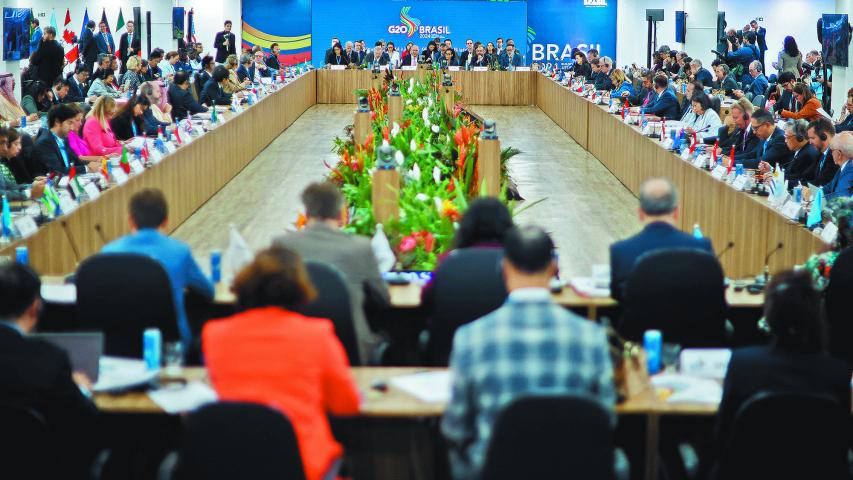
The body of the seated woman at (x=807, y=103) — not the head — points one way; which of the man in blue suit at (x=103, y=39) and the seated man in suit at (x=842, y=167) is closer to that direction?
the man in blue suit

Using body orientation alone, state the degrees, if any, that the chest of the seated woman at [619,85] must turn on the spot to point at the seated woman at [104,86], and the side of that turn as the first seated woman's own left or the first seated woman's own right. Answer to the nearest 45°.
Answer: approximately 45° to the first seated woman's own left

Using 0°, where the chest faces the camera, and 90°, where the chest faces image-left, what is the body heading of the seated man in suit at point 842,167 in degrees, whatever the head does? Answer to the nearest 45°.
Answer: approximately 90°

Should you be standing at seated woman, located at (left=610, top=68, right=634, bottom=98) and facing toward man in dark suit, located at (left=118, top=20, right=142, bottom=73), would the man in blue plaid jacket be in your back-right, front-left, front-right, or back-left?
back-left

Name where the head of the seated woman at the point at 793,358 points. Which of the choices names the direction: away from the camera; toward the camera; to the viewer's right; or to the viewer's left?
away from the camera

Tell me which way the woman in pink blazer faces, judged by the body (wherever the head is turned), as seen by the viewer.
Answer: to the viewer's right

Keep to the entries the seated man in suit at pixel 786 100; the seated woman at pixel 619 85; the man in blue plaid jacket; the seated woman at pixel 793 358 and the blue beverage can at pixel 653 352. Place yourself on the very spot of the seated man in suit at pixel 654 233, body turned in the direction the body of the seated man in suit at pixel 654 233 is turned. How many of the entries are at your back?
3

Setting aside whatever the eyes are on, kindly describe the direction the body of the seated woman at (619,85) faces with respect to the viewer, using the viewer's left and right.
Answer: facing to the left of the viewer

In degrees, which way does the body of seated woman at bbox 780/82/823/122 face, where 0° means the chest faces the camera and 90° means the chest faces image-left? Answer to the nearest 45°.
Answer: approximately 90°

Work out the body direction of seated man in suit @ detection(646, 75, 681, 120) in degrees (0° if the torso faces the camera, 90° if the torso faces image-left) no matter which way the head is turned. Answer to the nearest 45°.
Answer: approximately 90°

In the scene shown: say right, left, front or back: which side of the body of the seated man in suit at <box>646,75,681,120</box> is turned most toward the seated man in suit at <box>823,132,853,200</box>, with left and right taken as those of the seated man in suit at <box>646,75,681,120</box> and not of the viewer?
left

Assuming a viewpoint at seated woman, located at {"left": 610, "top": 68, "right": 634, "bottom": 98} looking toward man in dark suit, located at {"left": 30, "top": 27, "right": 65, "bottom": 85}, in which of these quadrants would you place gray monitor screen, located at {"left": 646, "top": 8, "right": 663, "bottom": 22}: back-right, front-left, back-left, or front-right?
back-right
